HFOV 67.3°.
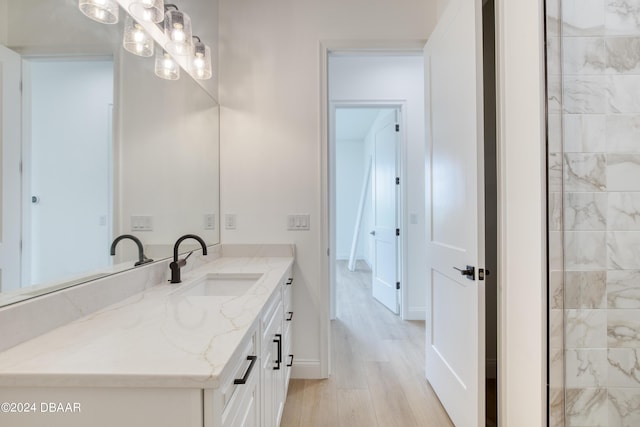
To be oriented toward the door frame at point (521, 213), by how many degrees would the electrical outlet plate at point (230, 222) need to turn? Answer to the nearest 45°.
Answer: approximately 45° to its left

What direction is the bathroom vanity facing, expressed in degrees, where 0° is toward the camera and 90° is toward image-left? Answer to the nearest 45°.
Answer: approximately 270°

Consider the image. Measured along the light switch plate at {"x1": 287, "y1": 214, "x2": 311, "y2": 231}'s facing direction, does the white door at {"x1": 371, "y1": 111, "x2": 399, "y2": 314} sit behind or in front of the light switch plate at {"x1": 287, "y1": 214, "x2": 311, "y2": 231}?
behind

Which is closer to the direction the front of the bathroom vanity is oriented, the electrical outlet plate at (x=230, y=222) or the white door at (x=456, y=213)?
the white door

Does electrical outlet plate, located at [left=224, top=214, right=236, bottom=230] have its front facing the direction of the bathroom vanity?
yes
